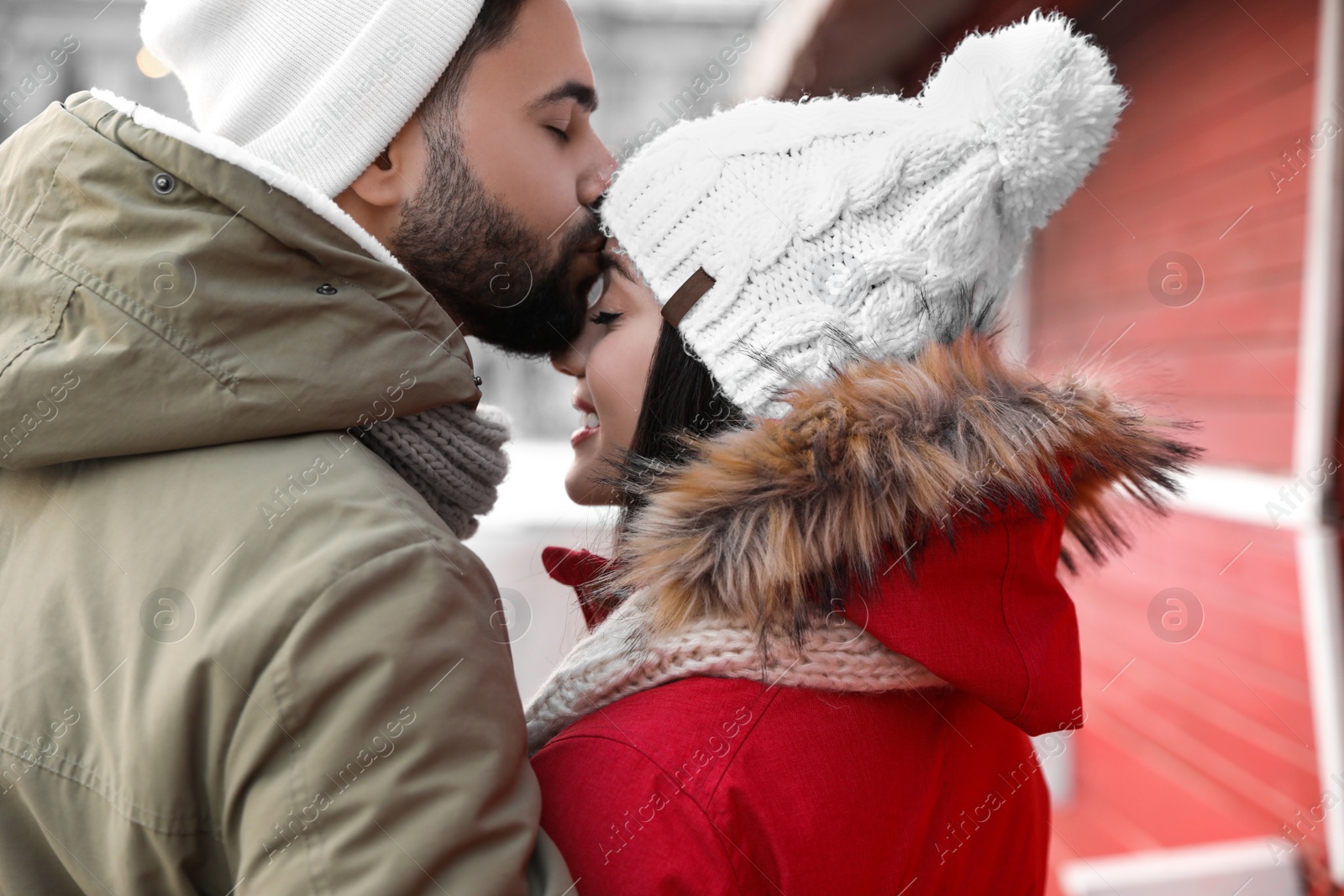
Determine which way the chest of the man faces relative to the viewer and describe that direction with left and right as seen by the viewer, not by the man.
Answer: facing away from the viewer and to the right of the viewer

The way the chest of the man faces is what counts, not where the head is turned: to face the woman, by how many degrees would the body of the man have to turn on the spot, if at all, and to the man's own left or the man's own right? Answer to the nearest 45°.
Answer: approximately 45° to the man's own right

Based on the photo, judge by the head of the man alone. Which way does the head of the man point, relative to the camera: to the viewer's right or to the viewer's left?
to the viewer's right

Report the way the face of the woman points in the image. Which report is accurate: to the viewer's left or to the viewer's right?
to the viewer's left
